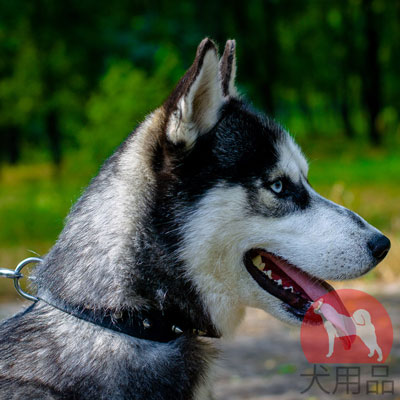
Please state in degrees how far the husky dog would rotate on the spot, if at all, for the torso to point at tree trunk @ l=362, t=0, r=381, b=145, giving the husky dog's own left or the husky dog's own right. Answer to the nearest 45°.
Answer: approximately 90° to the husky dog's own left

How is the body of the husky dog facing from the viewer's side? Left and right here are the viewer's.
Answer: facing to the right of the viewer
